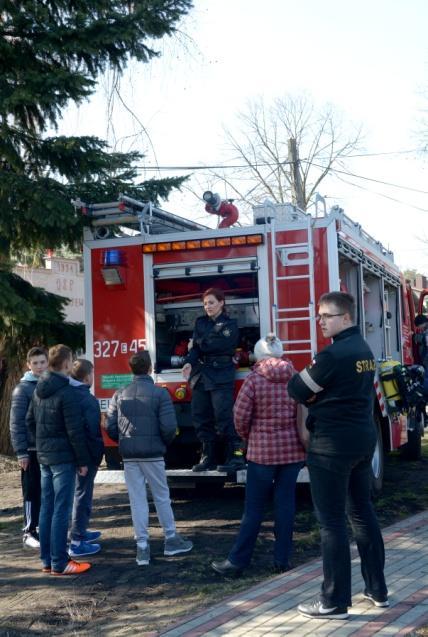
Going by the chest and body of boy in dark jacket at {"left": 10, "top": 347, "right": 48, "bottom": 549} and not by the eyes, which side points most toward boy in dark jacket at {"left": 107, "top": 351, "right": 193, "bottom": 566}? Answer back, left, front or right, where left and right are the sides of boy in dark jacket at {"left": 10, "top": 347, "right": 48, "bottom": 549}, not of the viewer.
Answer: front

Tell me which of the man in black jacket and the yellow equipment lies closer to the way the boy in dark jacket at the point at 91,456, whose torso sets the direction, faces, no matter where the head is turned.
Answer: the yellow equipment

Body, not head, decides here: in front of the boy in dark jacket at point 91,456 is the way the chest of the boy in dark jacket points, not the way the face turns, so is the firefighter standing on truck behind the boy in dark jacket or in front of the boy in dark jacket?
in front

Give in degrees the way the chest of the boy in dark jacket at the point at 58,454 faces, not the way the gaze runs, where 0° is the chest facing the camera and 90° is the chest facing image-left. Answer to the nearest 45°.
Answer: approximately 225°

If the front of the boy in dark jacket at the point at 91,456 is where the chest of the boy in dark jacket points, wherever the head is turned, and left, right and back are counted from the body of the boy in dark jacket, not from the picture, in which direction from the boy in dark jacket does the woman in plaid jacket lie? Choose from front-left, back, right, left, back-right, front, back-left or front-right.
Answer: front-right

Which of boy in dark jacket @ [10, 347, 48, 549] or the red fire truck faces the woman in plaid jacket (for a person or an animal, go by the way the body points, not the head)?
the boy in dark jacket

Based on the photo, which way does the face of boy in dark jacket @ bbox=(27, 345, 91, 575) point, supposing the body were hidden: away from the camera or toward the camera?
away from the camera
